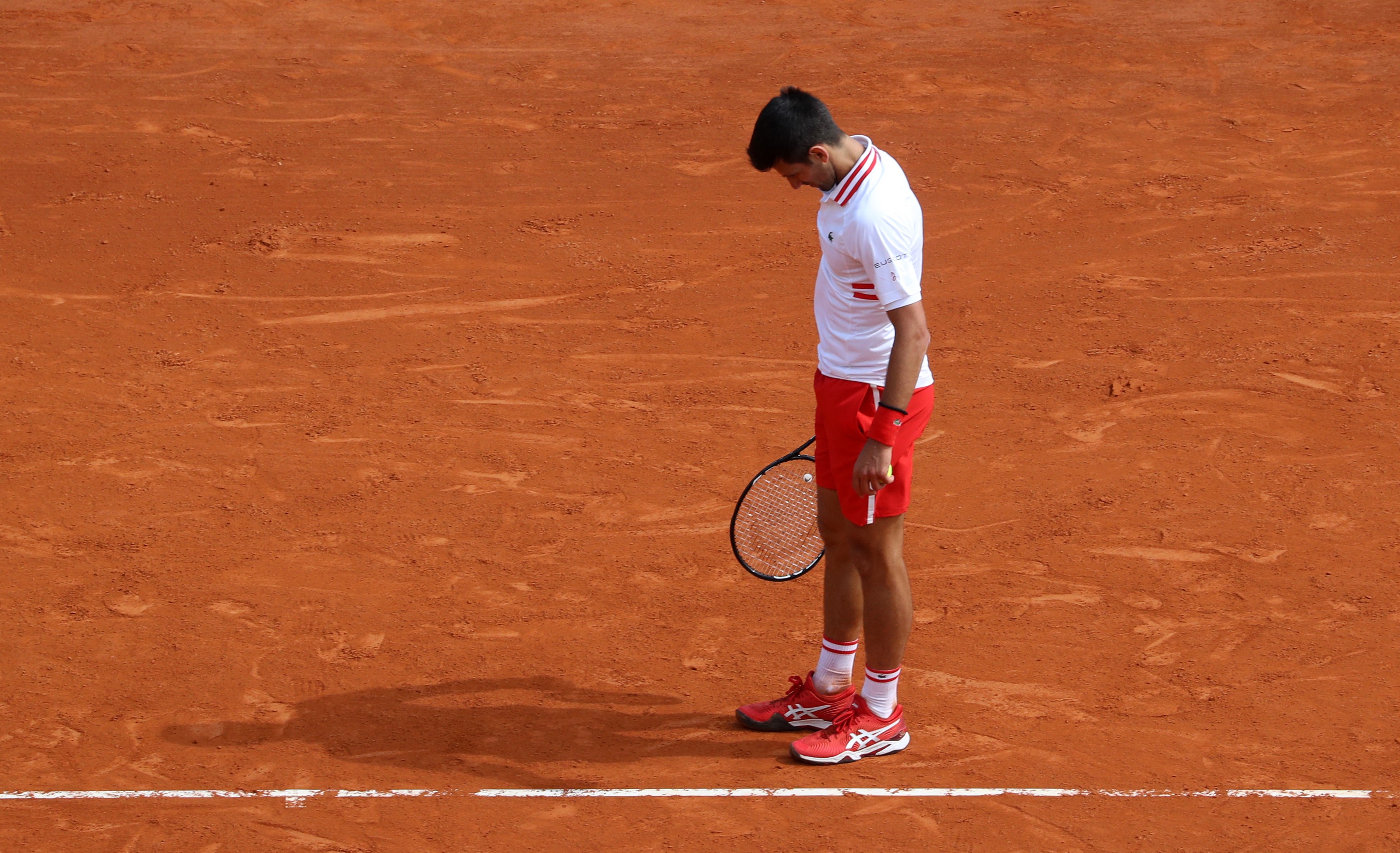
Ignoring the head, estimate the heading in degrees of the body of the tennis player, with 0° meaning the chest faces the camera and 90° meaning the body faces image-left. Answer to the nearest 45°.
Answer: approximately 90°
